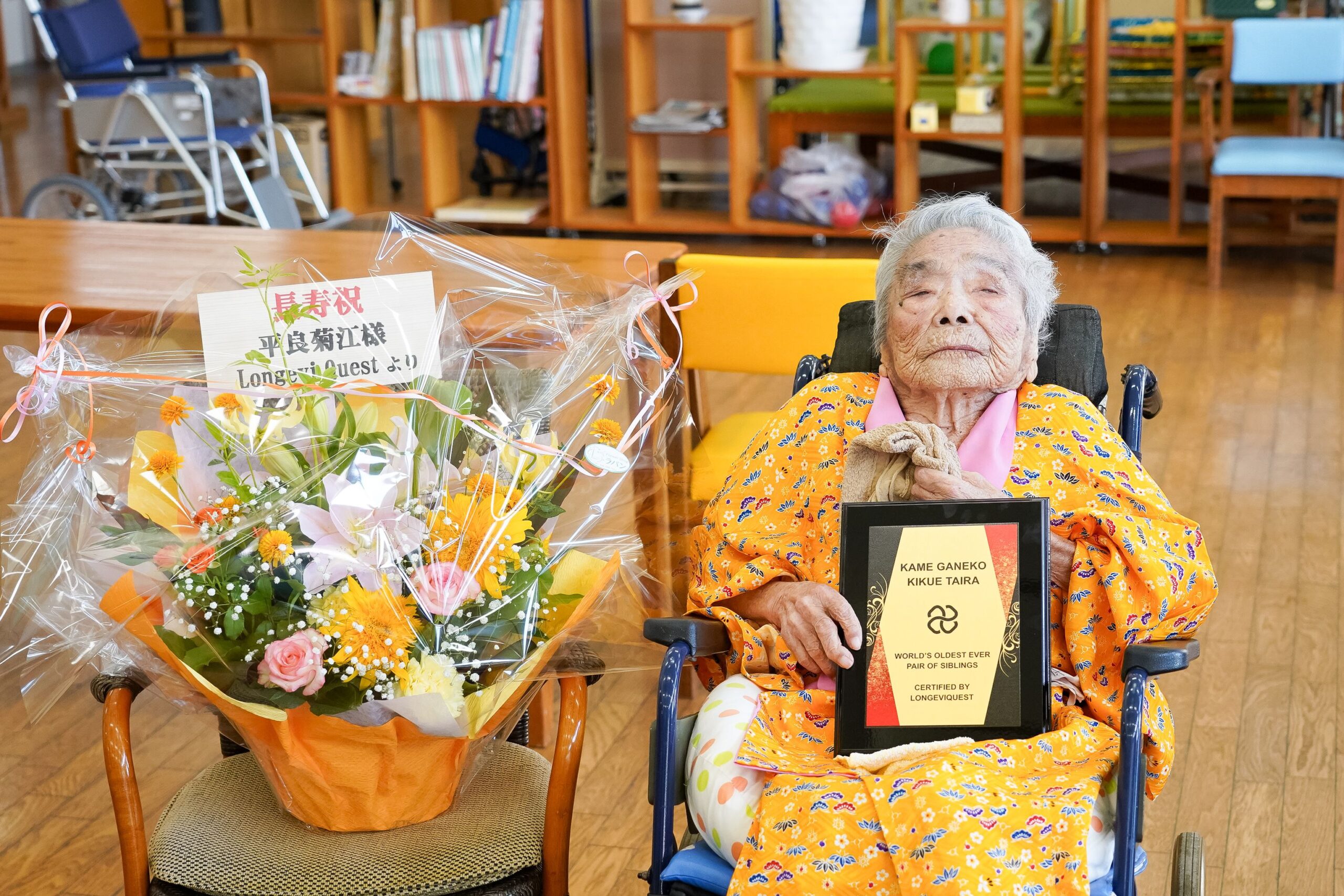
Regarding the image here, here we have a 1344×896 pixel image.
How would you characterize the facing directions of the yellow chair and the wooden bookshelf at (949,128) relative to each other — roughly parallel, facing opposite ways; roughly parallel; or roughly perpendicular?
roughly parallel

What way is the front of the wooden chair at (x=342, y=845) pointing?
toward the camera

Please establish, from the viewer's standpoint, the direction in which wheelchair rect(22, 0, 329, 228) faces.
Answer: facing the viewer and to the right of the viewer

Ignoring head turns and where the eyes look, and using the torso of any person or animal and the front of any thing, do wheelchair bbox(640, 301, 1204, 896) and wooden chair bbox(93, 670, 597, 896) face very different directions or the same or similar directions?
same or similar directions

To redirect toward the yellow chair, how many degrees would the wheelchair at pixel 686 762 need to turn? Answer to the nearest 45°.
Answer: approximately 180°

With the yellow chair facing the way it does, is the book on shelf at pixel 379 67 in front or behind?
behind

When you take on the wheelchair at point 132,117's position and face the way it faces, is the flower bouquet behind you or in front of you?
in front

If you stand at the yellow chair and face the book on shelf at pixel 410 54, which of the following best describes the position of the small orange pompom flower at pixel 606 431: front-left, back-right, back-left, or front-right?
back-left

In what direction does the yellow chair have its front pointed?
toward the camera

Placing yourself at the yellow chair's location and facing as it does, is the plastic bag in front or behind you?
behind

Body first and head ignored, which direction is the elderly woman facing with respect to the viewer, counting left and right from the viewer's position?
facing the viewer

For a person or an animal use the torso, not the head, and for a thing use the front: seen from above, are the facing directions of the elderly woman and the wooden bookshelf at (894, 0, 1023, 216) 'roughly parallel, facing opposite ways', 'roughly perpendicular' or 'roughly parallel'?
roughly parallel

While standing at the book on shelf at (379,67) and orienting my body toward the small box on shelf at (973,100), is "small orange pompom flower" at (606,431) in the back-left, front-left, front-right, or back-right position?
front-right

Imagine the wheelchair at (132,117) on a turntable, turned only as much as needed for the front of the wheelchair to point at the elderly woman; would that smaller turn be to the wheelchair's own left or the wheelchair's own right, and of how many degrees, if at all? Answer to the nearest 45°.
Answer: approximately 45° to the wheelchair's own right

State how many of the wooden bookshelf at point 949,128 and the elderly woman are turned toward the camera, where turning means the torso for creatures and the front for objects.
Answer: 2

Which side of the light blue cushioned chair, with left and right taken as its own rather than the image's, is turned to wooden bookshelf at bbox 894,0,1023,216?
right

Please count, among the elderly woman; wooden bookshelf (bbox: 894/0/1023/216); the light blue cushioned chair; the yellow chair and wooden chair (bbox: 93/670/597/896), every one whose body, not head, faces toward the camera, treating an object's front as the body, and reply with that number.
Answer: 5
